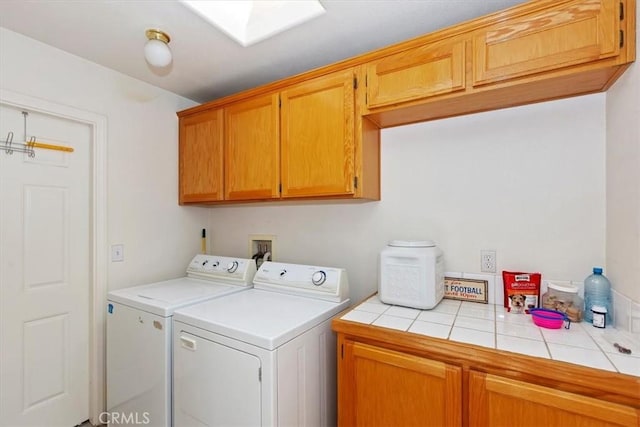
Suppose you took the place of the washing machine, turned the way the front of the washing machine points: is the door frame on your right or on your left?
on your right

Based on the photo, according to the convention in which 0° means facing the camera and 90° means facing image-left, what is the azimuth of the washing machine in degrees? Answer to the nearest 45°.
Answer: approximately 45°

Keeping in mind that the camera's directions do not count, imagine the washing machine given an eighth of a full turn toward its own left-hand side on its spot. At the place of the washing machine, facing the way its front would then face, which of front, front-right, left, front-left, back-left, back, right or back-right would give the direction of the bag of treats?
front-left

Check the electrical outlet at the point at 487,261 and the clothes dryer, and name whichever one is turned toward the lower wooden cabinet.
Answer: the electrical outlet

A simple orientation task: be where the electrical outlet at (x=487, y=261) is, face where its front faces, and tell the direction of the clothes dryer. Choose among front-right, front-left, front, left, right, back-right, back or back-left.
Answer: front-right

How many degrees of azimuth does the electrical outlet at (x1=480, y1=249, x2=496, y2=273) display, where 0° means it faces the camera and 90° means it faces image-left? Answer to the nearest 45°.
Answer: approximately 0°

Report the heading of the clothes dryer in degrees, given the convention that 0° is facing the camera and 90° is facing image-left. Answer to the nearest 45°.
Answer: approximately 45°

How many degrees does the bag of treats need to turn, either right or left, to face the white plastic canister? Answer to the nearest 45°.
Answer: approximately 45° to its right

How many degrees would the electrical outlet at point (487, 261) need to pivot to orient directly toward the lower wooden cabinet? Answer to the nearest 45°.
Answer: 0° — it already faces it

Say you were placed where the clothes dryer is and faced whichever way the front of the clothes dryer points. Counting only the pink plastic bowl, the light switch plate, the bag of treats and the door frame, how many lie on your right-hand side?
2

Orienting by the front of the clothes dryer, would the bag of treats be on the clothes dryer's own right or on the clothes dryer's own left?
on the clothes dryer's own left

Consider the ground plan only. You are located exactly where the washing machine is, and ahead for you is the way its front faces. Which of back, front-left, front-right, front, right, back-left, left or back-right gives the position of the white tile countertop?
left

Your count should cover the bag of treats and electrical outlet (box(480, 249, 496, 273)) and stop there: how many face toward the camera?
2
